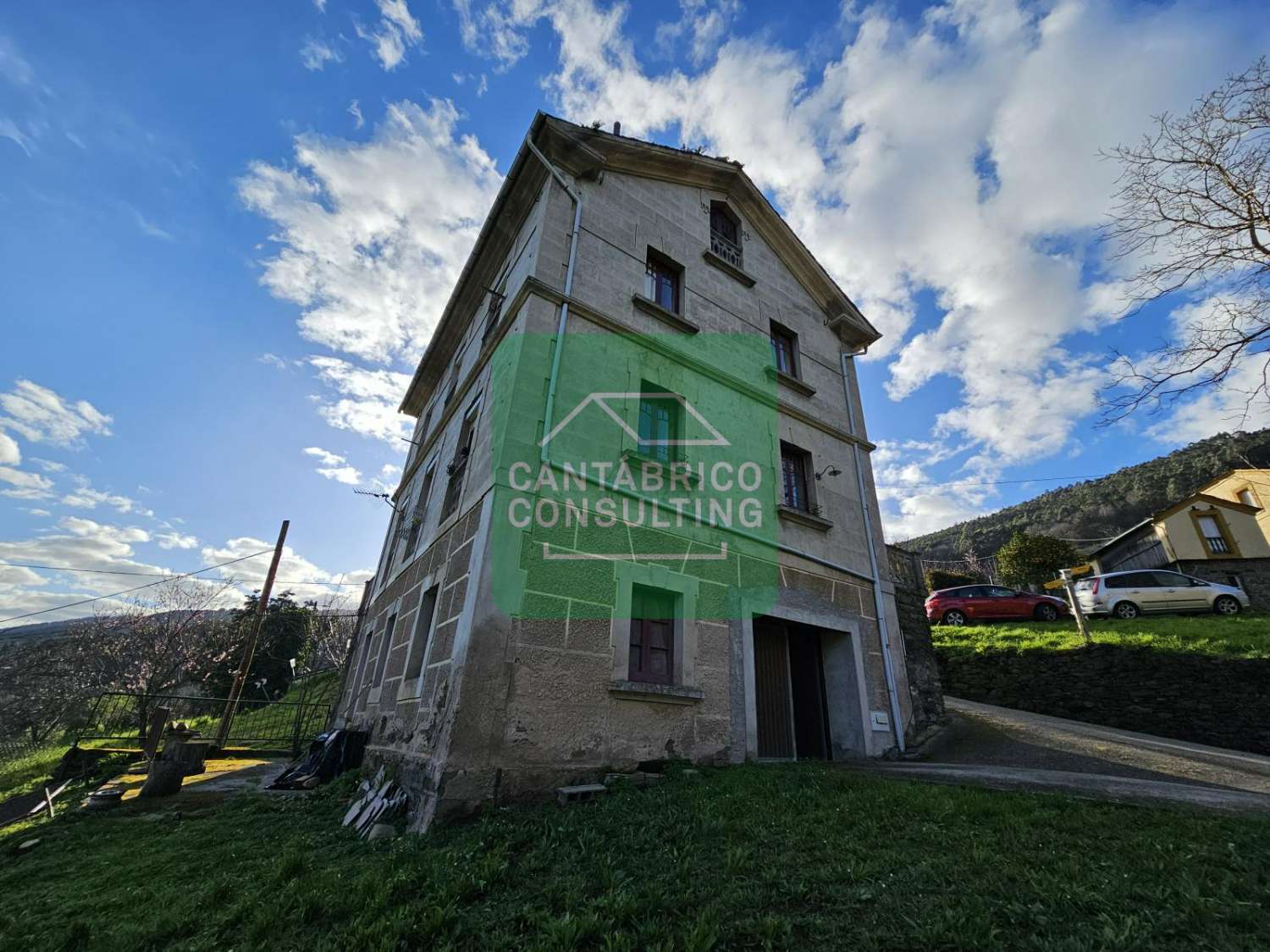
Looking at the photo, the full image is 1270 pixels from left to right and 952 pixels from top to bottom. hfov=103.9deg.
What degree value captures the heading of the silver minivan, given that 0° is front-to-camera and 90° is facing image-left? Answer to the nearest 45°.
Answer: approximately 270°

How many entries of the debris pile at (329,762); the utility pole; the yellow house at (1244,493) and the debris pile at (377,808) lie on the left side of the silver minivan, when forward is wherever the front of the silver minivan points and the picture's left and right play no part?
1

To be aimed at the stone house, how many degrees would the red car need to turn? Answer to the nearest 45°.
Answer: approximately 90° to its right

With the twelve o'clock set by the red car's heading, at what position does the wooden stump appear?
The wooden stump is roughly at 4 o'clock from the red car.

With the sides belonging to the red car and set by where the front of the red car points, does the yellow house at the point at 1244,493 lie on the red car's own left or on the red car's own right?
on the red car's own left

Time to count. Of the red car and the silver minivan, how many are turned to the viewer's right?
2

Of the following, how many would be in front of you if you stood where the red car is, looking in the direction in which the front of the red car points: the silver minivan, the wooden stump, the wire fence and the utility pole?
1

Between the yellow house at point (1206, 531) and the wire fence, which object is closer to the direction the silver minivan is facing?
the yellow house

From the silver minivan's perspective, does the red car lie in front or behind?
behind

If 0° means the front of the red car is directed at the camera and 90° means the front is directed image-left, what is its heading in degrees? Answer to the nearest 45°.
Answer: approximately 270°

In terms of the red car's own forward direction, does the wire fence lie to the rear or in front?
to the rear

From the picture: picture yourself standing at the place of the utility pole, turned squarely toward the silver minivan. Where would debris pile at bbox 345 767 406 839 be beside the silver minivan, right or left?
right

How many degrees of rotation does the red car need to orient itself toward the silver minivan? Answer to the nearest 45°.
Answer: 0° — it already faces it

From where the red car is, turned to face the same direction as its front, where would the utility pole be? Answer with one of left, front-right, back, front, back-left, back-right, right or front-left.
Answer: back-right
